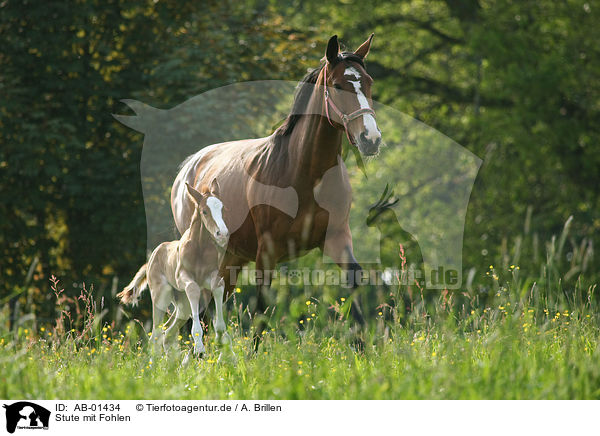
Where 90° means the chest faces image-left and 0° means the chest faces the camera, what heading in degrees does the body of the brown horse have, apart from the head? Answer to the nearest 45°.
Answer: approximately 315°

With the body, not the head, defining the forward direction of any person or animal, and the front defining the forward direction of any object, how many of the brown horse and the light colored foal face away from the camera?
0

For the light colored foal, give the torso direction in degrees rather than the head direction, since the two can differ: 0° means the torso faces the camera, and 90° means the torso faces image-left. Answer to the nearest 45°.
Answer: approximately 315°
